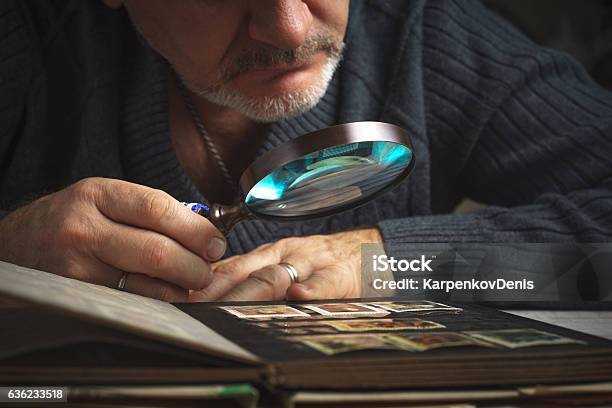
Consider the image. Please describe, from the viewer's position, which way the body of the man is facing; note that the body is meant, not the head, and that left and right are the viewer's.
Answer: facing the viewer

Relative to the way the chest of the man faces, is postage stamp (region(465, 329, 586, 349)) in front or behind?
in front

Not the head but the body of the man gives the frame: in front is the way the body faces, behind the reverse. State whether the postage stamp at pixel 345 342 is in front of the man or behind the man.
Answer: in front

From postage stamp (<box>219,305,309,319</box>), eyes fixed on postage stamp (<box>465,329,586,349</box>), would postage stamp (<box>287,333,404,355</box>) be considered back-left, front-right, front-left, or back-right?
front-right

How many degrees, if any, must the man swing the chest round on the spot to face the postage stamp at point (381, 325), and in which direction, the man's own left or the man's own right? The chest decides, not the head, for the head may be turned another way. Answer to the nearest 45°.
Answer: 0° — they already face it

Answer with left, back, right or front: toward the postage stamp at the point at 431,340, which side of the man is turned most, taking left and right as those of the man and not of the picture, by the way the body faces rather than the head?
front
